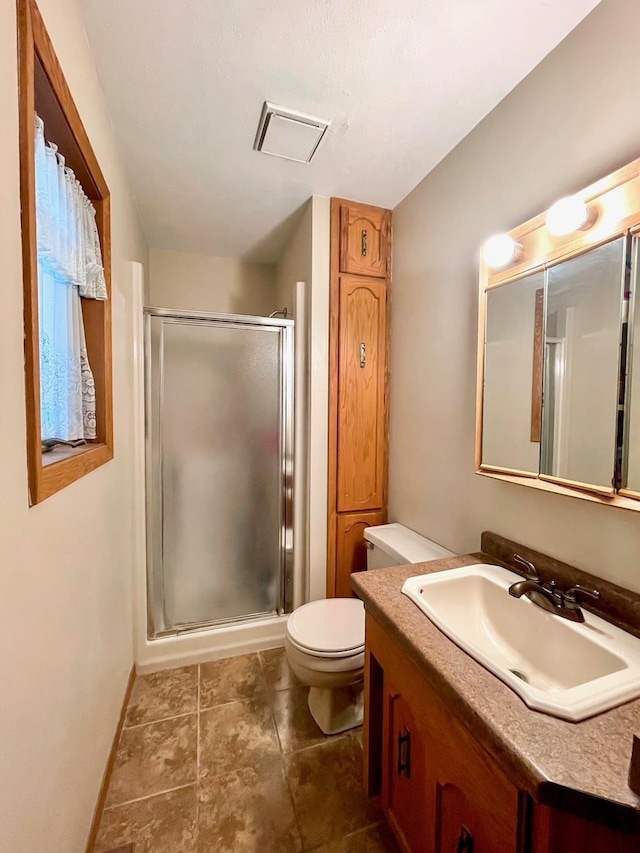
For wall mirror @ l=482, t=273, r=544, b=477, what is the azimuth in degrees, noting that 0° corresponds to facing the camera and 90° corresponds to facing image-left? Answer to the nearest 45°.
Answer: approximately 45°

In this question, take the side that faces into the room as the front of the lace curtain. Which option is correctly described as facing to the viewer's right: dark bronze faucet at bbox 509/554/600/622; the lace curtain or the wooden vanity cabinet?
the lace curtain

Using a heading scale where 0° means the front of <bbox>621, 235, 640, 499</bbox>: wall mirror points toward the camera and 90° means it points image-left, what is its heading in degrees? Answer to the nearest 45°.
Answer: approximately 45°

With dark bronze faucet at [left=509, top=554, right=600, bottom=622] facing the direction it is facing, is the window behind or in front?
in front

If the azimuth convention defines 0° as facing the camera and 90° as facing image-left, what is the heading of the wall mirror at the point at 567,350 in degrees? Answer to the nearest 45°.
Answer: approximately 45°

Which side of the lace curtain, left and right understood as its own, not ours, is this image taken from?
right

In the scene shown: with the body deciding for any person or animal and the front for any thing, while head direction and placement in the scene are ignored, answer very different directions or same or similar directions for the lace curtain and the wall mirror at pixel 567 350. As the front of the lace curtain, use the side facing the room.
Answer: very different directions

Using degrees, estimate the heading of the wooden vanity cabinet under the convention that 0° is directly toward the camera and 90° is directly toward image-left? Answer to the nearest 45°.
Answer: approximately 45°

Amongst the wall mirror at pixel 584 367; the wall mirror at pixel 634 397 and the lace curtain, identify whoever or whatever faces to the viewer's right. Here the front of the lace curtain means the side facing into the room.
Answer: the lace curtain
